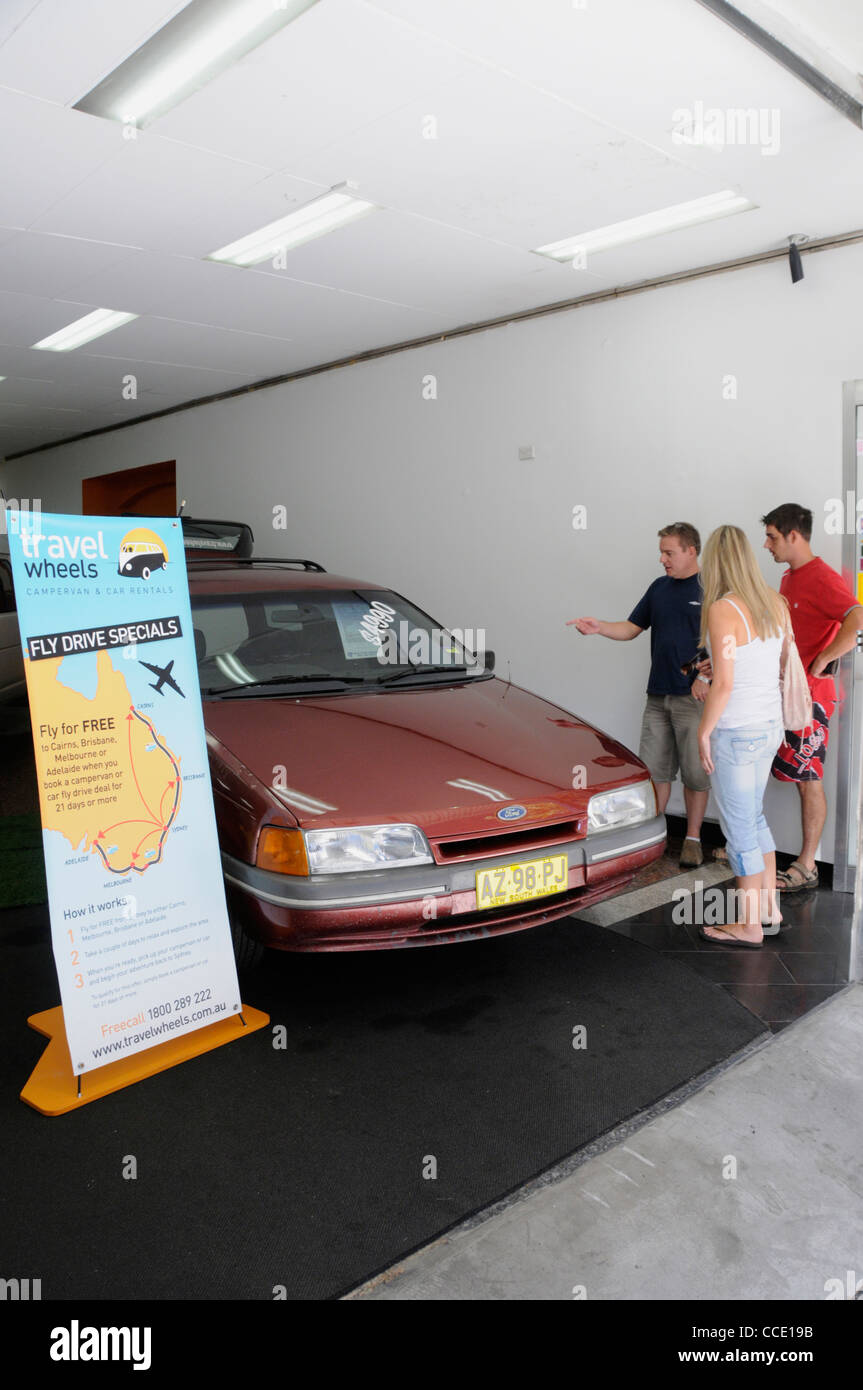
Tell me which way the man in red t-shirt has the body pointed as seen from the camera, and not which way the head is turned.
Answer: to the viewer's left

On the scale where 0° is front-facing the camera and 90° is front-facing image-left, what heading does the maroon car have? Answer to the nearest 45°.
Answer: approximately 315°

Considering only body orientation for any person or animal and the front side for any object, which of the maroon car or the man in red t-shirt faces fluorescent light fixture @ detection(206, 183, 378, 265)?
the man in red t-shirt

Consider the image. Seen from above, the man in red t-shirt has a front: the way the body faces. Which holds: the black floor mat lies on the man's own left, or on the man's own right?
on the man's own left

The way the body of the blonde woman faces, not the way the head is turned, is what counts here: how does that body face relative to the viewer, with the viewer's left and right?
facing away from the viewer and to the left of the viewer

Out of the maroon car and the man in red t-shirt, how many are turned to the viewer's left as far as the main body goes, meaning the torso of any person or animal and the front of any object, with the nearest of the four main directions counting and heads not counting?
1

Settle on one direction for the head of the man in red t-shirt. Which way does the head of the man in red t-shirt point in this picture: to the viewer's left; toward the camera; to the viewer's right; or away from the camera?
to the viewer's left

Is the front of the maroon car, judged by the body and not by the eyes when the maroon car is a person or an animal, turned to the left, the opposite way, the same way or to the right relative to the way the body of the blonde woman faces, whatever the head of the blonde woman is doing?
the opposite way

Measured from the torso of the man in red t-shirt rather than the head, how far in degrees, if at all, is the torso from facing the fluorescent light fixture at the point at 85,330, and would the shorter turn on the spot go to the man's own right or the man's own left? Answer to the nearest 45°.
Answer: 0° — they already face it
